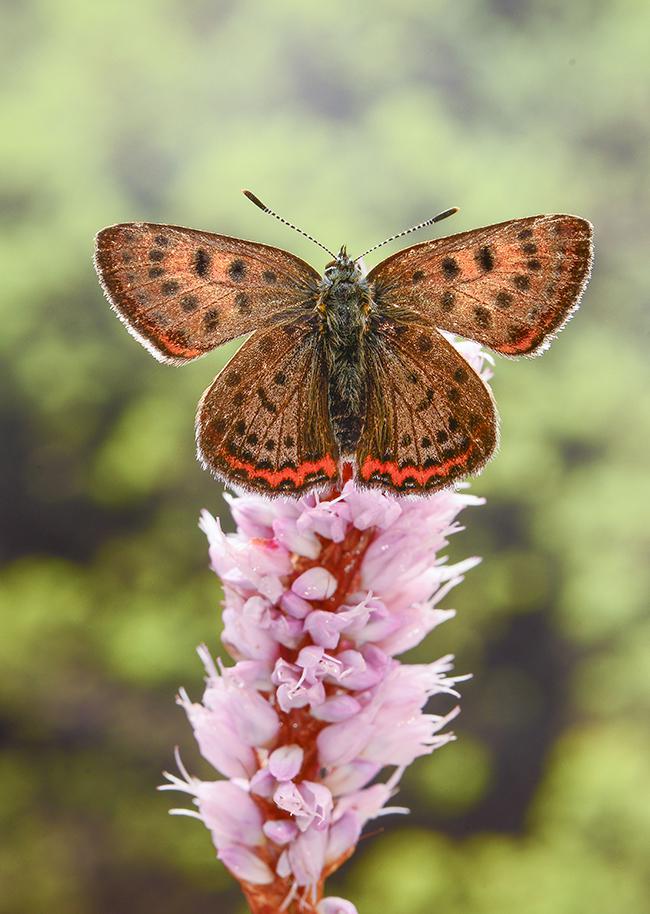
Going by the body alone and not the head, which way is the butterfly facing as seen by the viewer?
away from the camera
